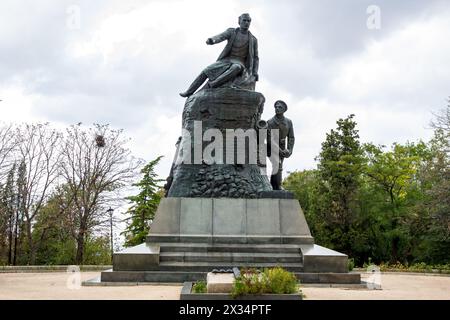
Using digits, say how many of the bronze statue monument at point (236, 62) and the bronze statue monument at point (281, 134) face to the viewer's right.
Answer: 0

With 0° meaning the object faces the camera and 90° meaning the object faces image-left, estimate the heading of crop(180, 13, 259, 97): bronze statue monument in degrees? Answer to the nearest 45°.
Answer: approximately 45°

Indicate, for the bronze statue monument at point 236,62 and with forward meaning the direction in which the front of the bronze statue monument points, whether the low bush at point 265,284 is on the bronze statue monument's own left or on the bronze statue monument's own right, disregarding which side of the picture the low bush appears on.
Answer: on the bronze statue monument's own left

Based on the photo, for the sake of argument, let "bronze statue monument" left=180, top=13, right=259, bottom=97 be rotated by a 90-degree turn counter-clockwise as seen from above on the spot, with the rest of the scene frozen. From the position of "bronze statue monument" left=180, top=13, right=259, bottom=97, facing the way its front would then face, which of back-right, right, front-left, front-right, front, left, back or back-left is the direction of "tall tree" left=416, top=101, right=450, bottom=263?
left

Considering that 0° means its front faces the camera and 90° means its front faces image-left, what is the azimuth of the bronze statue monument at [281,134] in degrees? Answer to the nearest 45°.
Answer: approximately 45°

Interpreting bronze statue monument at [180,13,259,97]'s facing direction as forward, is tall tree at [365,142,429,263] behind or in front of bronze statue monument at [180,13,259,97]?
behind

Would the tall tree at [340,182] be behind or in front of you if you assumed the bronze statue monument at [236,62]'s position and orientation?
behind

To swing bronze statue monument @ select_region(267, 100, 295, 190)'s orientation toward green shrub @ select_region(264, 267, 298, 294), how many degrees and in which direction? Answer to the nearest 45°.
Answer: approximately 45° to its left
